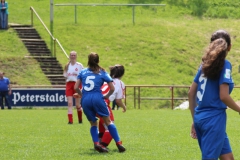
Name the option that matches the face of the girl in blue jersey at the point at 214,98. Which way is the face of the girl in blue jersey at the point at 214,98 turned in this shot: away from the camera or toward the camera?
away from the camera

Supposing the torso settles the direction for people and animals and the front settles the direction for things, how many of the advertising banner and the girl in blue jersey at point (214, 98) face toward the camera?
1

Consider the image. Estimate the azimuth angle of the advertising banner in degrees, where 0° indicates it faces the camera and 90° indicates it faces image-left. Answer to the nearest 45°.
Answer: approximately 0°

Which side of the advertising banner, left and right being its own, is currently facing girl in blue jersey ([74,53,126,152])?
front

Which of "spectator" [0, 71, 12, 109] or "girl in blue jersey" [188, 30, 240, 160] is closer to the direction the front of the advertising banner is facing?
the girl in blue jersey

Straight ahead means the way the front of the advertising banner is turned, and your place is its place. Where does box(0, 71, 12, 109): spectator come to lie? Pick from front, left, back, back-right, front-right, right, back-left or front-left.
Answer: right

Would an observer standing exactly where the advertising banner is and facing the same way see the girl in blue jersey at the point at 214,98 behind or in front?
in front

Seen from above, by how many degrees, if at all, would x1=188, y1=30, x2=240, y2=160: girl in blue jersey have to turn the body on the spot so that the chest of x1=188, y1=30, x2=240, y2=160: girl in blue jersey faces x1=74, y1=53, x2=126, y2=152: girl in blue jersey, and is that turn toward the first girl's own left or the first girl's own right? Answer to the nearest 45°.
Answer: approximately 90° to the first girl's own left

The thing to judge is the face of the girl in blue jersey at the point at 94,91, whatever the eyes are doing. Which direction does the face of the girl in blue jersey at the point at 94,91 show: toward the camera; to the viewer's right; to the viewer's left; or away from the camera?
away from the camera

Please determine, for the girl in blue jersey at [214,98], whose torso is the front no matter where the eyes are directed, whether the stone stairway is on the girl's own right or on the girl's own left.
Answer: on the girl's own left

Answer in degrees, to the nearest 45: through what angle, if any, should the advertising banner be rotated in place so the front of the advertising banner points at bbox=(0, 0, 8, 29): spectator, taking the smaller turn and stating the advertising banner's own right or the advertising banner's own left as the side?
approximately 180°
